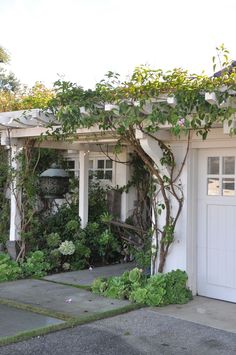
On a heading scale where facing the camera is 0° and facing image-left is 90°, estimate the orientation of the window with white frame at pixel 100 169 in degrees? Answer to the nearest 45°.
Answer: approximately 0°

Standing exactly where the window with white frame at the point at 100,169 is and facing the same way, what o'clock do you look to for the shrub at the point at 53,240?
The shrub is roughly at 1 o'clock from the window with white frame.

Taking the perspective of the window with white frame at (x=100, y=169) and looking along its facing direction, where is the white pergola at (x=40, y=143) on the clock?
The white pergola is roughly at 1 o'clock from the window with white frame.

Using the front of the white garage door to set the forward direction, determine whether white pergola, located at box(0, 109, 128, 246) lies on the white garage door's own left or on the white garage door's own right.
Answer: on the white garage door's own right

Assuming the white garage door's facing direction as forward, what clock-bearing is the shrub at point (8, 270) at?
The shrub is roughly at 2 o'clock from the white garage door.

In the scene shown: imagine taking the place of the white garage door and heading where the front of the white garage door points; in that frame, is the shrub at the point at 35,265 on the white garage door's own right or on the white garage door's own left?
on the white garage door's own right

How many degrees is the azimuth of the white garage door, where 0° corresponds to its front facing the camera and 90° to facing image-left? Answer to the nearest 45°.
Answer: approximately 45°

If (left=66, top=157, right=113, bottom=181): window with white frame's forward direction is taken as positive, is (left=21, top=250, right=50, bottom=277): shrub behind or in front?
in front

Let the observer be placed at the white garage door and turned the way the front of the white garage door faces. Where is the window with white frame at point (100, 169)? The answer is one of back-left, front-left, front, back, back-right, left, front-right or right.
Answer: right

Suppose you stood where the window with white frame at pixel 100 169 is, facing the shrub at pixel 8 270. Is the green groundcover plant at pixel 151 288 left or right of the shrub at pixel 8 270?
left

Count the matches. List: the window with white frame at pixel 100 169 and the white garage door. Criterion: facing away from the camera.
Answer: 0

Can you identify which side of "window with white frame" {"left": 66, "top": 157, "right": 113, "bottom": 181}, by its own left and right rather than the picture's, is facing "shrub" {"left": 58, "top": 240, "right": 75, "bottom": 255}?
front
